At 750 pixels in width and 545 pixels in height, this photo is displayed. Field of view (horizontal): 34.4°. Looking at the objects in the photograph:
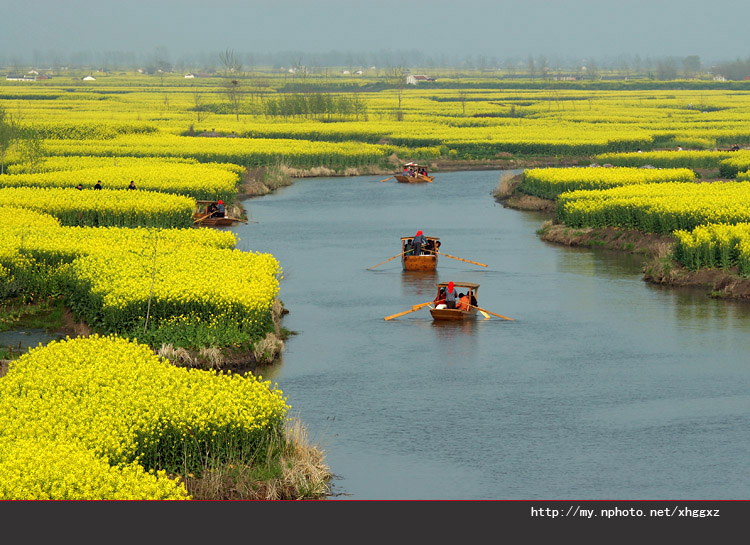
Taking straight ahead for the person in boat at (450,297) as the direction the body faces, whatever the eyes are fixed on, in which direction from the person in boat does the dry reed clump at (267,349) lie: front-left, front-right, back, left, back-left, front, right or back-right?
back-left

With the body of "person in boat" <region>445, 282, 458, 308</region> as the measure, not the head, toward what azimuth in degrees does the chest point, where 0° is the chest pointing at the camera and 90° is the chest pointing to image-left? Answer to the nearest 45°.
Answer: approximately 180°

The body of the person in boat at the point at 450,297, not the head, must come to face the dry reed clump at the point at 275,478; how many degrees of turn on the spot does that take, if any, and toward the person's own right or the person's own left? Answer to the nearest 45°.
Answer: approximately 180°

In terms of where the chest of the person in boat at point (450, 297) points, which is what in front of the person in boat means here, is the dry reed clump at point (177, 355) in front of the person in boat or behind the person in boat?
behind
